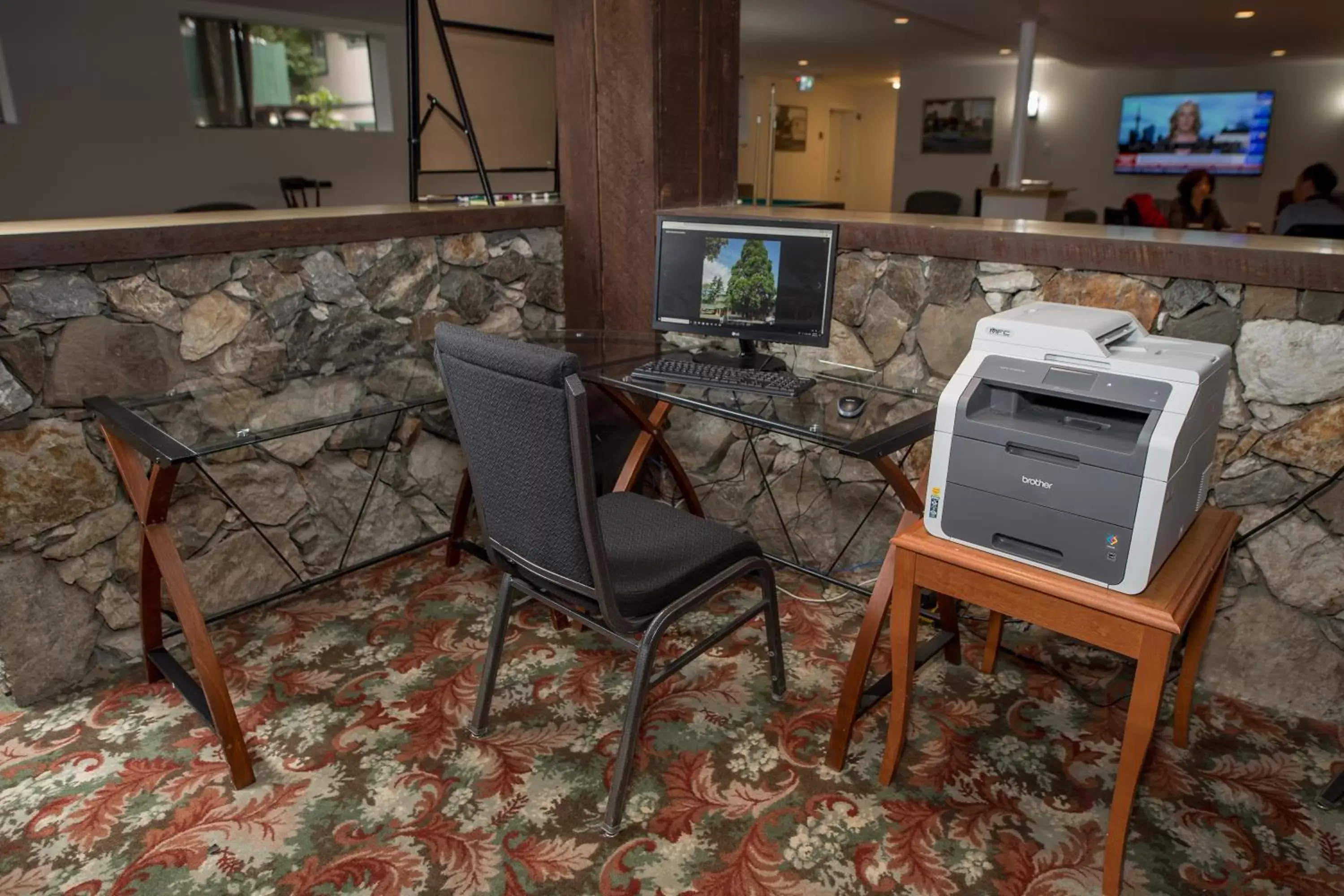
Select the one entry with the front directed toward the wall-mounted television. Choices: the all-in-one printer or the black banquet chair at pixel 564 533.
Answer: the black banquet chair

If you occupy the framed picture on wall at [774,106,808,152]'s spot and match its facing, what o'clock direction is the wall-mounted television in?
The wall-mounted television is roughly at 10 o'clock from the framed picture on wall.

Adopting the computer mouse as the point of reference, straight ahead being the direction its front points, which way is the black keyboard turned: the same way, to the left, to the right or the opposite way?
the opposite way

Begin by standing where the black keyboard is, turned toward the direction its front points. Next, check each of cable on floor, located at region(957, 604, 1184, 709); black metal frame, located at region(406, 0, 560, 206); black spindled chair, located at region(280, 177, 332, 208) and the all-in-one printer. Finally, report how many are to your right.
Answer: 2

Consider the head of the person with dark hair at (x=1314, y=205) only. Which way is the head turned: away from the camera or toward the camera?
away from the camera

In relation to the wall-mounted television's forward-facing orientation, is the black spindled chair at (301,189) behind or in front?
in front

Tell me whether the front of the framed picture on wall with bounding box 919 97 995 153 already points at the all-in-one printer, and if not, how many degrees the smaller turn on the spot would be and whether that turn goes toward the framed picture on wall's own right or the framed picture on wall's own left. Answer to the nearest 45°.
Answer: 0° — it already faces it

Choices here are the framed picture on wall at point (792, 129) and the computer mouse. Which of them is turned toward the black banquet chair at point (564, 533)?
the framed picture on wall

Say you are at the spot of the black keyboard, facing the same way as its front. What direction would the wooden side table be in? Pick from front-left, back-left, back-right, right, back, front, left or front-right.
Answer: left

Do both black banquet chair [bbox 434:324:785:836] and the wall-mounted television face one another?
yes

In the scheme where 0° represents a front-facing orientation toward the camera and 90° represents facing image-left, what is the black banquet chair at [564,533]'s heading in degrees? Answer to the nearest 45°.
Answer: approximately 225°

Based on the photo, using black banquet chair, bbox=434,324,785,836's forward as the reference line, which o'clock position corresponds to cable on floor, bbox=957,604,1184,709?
The cable on floor is roughly at 1 o'clock from the black banquet chair.

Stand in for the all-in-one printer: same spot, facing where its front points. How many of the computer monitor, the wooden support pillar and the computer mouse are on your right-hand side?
3
